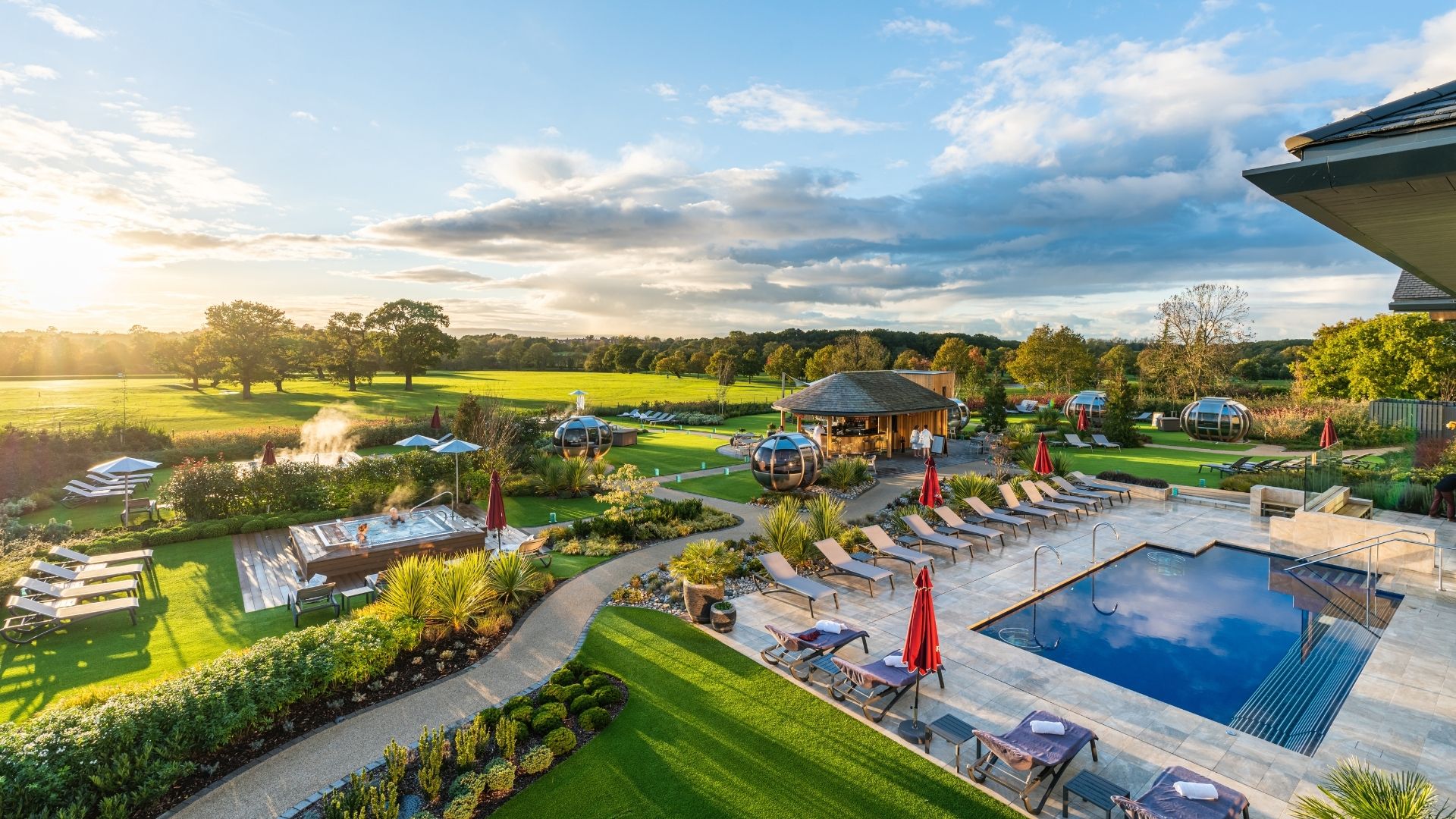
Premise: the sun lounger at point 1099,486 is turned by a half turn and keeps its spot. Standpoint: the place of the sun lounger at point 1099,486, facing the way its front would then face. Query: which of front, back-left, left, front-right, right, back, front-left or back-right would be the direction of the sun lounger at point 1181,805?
back-left

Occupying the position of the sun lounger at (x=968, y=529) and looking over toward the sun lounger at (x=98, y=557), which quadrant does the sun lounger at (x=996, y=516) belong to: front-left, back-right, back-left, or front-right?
back-right

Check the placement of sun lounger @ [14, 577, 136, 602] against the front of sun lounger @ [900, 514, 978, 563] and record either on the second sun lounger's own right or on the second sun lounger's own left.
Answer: on the second sun lounger's own right

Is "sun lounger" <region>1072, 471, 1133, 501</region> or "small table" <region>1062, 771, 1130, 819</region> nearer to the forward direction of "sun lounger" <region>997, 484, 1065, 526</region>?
the small table

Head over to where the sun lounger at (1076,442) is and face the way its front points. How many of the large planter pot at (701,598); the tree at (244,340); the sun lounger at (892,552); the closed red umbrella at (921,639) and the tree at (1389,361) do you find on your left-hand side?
1

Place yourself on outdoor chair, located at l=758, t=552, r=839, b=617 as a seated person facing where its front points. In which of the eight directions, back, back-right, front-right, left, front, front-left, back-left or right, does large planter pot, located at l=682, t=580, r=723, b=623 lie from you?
right

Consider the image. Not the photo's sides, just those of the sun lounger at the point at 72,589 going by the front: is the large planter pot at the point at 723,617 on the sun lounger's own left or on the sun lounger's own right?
on the sun lounger's own right

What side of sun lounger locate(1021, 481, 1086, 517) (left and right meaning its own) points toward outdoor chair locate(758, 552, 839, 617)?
right

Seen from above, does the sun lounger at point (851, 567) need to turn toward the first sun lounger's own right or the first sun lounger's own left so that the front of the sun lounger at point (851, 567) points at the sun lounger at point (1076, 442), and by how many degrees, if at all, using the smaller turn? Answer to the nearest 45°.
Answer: approximately 90° to the first sun lounger's own left

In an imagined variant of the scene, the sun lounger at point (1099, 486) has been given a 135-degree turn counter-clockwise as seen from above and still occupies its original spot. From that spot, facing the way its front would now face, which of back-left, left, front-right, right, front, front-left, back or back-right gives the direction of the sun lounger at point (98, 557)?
back-left

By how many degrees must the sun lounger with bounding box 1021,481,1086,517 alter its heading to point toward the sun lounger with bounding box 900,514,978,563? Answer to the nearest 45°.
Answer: approximately 90° to its right

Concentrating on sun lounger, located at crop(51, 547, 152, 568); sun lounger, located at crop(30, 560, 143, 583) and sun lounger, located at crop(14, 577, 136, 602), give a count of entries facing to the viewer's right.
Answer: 3

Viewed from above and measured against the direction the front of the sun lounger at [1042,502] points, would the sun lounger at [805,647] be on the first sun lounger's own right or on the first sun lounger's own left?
on the first sun lounger's own right

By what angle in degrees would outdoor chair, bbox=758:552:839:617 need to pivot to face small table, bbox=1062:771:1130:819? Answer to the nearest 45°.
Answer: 0° — it already faces it

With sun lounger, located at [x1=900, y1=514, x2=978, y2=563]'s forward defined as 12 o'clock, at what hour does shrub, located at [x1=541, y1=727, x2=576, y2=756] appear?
The shrub is roughly at 2 o'clock from the sun lounger.

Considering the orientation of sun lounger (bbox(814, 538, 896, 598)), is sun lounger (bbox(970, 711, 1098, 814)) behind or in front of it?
in front

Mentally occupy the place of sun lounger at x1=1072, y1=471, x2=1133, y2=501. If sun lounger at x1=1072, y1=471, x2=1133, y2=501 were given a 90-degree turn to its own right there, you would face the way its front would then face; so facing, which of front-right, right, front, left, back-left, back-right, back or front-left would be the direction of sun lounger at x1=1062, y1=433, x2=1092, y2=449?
back-right
